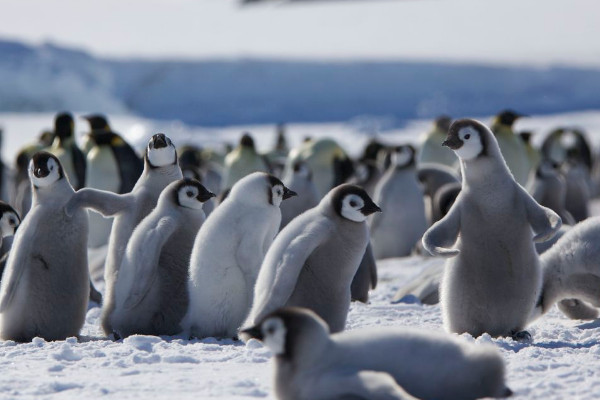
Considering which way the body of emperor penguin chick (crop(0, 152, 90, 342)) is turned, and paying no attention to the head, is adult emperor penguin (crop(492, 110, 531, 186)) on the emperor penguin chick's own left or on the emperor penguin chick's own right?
on the emperor penguin chick's own left

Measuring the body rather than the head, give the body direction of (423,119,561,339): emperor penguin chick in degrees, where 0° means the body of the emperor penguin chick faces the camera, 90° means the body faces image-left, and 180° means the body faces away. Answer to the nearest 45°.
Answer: approximately 0°

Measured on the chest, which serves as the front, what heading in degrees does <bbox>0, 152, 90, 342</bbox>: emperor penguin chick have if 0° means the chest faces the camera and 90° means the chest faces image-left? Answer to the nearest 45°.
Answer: approximately 315°

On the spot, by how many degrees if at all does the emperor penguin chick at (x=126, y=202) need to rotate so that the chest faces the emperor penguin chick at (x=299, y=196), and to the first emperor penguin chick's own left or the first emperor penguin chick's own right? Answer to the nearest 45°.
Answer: approximately 135° to the first emperor penguin chick's own left
